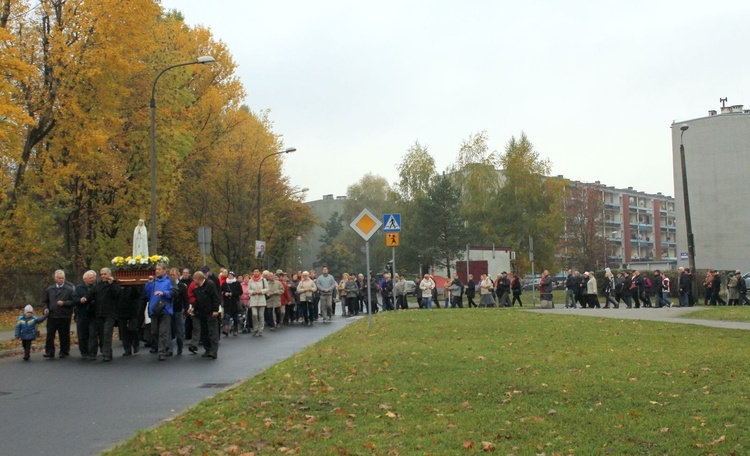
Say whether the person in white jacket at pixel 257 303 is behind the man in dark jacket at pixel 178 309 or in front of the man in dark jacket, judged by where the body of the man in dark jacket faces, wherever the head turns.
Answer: behind

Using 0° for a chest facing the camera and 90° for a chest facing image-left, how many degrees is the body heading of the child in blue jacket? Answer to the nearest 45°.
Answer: approximately 0°

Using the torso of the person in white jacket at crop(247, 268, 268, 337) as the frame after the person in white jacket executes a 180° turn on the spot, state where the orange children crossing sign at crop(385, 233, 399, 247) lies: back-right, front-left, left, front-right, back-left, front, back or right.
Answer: right

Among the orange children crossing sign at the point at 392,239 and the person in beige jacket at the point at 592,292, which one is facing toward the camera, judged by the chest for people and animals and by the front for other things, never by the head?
the orange children crossing sign

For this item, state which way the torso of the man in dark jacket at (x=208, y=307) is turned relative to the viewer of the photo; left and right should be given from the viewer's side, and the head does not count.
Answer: facing the viewer and to the left of the viewer

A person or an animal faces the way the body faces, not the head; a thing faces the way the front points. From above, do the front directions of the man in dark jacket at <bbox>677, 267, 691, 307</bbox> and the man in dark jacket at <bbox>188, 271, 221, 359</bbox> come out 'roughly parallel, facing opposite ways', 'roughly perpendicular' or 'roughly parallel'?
roughly perpendicular

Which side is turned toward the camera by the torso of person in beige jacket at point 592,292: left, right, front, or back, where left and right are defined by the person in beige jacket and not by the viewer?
left

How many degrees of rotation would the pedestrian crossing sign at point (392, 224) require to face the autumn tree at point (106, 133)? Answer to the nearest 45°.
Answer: approximately 135° to its right

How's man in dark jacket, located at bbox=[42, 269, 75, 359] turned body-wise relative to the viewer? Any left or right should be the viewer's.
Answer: facing the viewer

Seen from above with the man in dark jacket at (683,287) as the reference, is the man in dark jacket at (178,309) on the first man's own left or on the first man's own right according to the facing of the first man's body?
on the first man's own left

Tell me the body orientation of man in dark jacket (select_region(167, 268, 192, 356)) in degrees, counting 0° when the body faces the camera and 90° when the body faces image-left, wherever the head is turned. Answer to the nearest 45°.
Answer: approximately 45°

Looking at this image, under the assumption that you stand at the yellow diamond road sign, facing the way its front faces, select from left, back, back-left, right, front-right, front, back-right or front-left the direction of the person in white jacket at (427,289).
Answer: back

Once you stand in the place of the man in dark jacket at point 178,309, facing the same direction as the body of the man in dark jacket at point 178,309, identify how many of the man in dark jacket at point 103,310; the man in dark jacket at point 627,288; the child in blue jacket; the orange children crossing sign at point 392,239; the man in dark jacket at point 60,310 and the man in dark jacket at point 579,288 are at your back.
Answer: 3

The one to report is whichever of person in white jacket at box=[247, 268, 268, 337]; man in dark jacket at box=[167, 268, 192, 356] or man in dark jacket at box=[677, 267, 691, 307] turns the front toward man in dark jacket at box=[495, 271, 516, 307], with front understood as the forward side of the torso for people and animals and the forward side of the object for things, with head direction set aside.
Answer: man in dark jacket at box=[677, 267, 691, 307]

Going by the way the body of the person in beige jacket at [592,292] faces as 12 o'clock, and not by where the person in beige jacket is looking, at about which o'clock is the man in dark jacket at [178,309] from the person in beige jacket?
The man in dark jacket is roughly at 10 o'clock from the person in beige jacket.

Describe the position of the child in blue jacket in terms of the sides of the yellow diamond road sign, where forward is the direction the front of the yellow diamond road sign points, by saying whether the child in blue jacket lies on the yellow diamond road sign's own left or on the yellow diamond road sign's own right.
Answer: on the yellow diamond road sign's own right

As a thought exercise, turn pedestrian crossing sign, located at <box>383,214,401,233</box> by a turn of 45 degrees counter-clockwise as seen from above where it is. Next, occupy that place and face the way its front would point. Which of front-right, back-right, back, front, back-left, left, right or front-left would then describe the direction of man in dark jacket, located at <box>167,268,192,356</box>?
right
